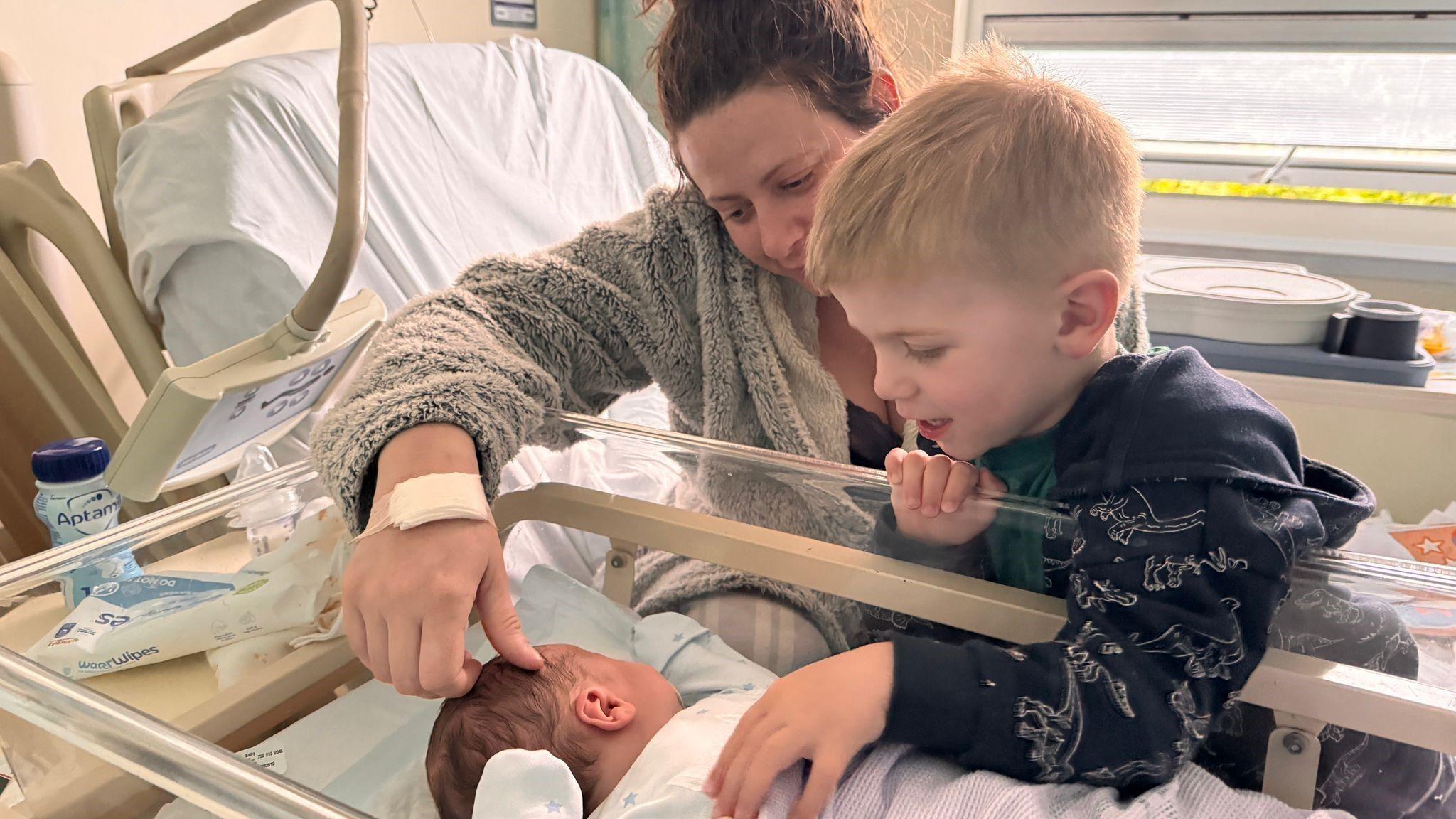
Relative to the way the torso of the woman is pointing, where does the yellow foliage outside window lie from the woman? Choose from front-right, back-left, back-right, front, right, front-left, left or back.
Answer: back-left

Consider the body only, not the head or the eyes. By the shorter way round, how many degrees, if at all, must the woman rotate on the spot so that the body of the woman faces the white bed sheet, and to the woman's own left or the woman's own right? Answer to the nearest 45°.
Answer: approximately 135° to the woman's own right

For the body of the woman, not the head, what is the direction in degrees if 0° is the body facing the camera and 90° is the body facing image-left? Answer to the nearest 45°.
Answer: approximately 0°
